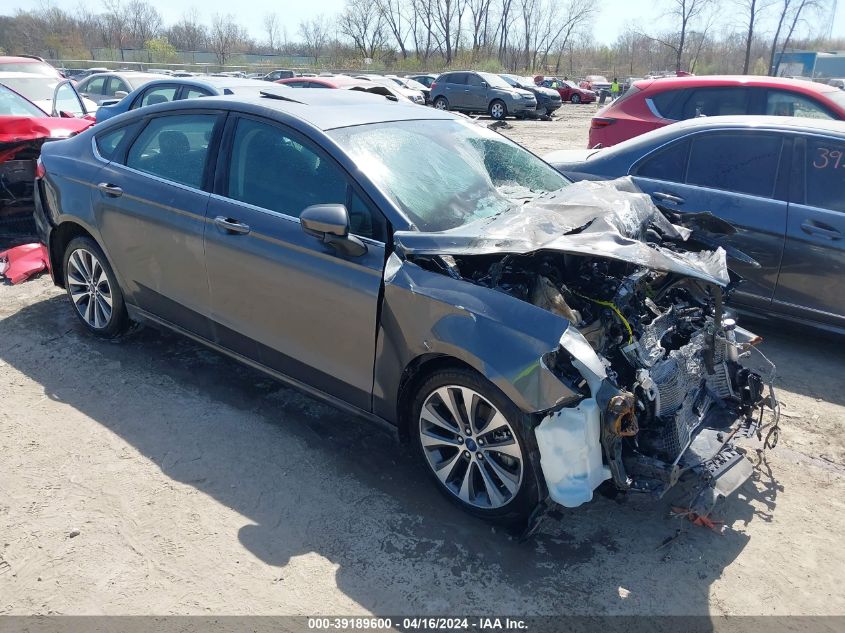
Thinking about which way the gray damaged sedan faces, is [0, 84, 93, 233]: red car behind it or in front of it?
behind

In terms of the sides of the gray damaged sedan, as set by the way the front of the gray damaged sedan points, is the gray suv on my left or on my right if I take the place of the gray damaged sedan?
on my left

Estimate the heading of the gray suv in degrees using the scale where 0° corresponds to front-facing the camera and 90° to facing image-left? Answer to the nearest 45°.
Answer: approximately 315°

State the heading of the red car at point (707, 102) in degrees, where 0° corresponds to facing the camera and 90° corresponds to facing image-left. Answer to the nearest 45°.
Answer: approximately 270°

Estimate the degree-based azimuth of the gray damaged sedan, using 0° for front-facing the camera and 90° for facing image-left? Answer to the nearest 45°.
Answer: approximately 315°

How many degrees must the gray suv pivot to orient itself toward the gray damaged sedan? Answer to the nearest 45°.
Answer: approximately 45° to its right
